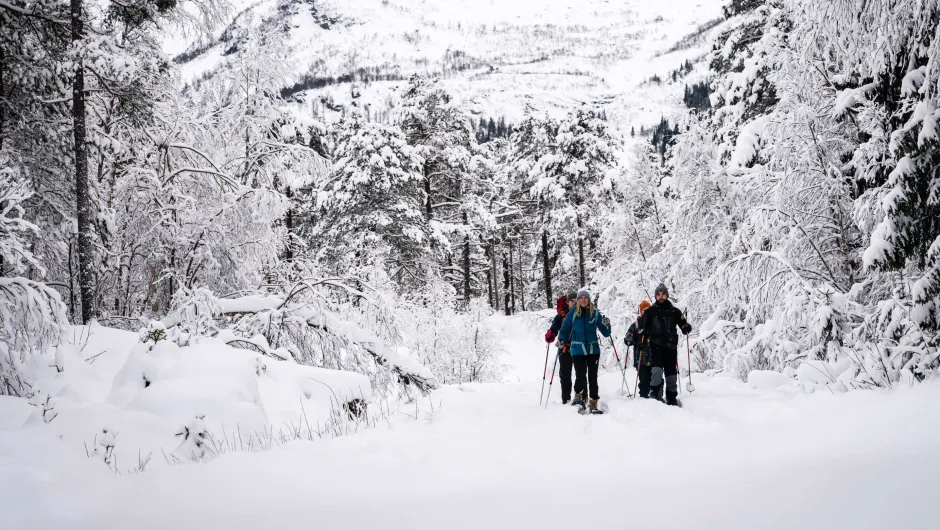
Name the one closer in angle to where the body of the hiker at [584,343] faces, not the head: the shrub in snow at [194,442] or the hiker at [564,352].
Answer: the shrub in snow

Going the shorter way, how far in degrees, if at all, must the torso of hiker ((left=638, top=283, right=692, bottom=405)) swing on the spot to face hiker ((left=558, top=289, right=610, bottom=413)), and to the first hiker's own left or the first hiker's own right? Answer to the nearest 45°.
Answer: approximately 45° to the first hiker's own right

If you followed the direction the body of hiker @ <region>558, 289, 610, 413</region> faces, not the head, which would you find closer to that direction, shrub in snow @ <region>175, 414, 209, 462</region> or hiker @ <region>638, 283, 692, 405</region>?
the shrub in snow

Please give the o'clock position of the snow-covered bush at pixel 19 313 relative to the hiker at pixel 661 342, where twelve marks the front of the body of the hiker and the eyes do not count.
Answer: The snow-covered bush is roughly at 2 o'clock from the hiker.

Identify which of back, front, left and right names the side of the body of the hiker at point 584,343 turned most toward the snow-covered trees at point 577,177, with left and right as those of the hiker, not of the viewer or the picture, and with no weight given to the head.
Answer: back

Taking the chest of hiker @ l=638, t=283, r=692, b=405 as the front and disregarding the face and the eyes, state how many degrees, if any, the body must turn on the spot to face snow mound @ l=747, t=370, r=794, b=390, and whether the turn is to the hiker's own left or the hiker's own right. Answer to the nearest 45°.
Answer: approximately 135° to the hiker's own left

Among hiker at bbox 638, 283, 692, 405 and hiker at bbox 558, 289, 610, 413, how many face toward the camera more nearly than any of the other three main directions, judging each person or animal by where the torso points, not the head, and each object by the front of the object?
2

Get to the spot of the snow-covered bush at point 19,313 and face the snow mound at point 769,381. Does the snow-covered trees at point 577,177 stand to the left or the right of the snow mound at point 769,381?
left

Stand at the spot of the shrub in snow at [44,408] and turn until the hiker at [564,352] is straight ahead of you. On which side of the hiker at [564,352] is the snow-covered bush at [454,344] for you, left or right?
left

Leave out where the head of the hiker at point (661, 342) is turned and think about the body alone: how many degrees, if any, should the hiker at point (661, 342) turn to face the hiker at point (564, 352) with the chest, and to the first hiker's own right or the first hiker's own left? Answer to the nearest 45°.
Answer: approximately 90° to the first hiker's own right

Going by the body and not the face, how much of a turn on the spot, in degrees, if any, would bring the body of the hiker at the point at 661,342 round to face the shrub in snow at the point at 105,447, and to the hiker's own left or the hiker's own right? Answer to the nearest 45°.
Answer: approximately 45° to the hiker's own right

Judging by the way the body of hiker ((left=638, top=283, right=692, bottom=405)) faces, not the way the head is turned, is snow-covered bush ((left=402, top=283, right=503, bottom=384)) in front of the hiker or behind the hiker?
behind
